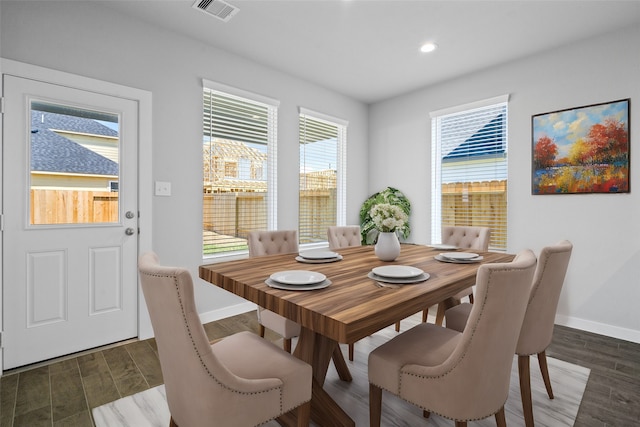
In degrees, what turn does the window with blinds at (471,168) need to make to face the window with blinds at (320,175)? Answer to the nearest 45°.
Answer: approximately 45° to its right

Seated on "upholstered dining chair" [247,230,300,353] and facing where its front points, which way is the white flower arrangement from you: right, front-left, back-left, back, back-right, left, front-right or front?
front

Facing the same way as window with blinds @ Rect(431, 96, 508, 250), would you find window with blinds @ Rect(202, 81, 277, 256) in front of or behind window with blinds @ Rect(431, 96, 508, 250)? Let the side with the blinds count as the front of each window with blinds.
in front

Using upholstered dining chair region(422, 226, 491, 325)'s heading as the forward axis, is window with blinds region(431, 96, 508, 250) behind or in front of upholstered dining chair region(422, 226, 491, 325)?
behind

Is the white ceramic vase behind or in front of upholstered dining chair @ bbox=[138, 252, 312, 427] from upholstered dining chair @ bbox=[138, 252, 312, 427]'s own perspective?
in front

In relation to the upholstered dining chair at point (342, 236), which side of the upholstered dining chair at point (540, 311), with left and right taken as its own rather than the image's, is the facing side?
front

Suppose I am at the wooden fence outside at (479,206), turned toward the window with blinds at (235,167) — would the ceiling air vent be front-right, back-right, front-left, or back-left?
front-left

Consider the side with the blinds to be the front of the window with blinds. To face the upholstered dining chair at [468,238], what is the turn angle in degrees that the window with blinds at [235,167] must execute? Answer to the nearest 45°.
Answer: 0° — it already faces it

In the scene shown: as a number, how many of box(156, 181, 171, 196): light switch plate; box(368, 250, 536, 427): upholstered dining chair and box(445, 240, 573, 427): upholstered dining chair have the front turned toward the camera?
1

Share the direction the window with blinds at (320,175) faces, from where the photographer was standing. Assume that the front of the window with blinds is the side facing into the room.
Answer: facing the viewer and to the right of the viewer

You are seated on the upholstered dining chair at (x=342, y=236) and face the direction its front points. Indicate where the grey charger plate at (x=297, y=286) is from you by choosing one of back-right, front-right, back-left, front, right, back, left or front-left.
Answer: front-right

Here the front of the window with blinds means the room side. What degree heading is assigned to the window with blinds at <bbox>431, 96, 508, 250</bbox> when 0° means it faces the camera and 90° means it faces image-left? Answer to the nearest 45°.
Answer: approximately 45°

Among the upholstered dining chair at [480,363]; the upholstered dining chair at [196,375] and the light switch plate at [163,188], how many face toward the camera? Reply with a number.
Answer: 1

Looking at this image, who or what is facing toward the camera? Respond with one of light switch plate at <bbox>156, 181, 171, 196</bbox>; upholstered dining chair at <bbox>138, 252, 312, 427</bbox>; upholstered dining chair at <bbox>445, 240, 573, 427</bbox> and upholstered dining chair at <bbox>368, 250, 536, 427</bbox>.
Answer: the light switch plate

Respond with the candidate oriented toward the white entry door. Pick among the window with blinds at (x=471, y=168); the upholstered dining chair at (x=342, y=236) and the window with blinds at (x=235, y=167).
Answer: the window with blinds at (x=471, y=168)

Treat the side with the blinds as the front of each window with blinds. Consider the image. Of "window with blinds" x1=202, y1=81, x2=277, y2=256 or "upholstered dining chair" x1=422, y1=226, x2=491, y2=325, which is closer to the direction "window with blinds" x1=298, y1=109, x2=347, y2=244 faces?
the upholstered dining chair

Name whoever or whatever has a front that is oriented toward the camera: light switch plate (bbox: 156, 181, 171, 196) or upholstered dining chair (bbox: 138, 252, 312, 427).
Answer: the light switch plate

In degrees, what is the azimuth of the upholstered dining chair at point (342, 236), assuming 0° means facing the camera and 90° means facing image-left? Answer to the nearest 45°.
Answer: approximately 315°

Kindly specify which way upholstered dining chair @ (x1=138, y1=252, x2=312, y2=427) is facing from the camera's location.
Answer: facing away from the viewer and to the right of the viewer

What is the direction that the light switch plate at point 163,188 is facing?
toward the camera
